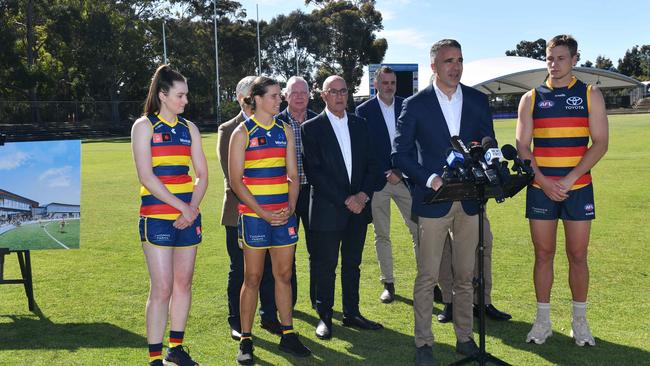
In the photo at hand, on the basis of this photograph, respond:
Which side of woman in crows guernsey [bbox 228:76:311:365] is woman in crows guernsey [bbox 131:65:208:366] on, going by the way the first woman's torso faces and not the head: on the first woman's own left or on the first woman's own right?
on the first woman's own right

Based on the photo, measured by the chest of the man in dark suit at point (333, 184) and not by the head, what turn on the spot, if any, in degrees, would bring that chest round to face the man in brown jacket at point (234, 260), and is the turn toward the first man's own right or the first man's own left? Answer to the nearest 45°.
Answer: approximately 135° to the first man's own right

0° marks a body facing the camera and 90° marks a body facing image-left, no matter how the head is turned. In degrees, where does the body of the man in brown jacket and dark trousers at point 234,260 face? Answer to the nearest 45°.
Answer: approximately 315°

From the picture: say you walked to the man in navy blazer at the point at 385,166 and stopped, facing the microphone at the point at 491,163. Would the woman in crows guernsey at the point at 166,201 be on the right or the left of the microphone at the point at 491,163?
right

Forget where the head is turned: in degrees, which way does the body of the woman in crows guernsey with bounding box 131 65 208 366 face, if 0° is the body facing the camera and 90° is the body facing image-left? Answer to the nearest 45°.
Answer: approximately 315°

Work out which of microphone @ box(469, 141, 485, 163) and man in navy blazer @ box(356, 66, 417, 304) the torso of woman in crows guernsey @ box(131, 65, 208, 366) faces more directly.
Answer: the microphone

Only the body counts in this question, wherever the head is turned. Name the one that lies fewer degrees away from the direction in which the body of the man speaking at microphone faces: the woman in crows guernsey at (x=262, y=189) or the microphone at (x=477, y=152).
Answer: the microphone
